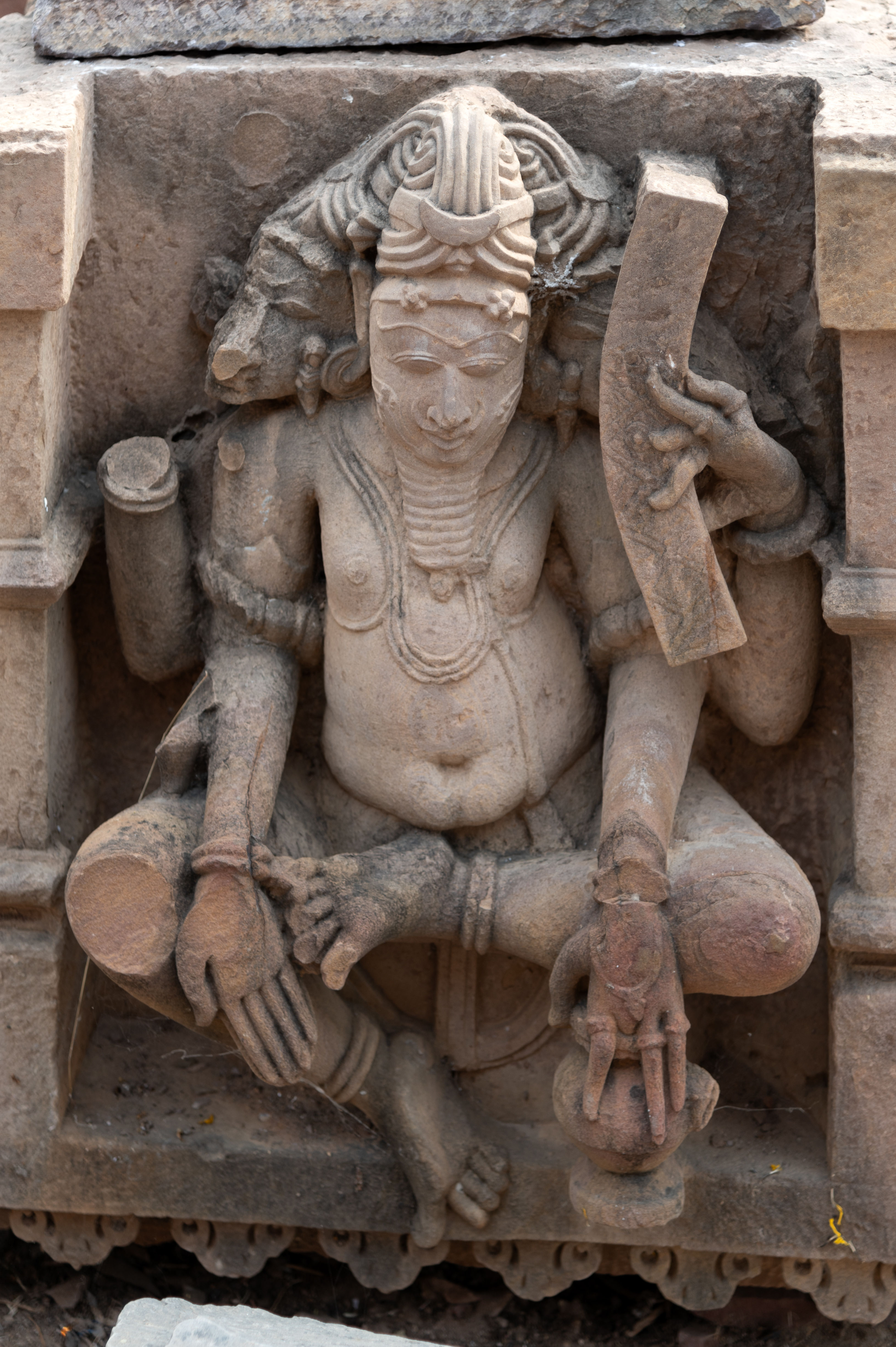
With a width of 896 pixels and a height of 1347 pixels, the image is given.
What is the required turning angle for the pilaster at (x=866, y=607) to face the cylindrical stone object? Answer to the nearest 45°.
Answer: approximately 90° to its right

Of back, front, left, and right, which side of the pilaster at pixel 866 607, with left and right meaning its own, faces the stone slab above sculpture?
right

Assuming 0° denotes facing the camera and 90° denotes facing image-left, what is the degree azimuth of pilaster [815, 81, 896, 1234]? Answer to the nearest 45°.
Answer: approximately 0°

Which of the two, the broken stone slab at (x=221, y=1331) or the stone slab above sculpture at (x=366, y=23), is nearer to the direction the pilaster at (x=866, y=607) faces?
the broken stone slab

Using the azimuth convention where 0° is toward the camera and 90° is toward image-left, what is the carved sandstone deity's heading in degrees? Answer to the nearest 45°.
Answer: approximately 0°
